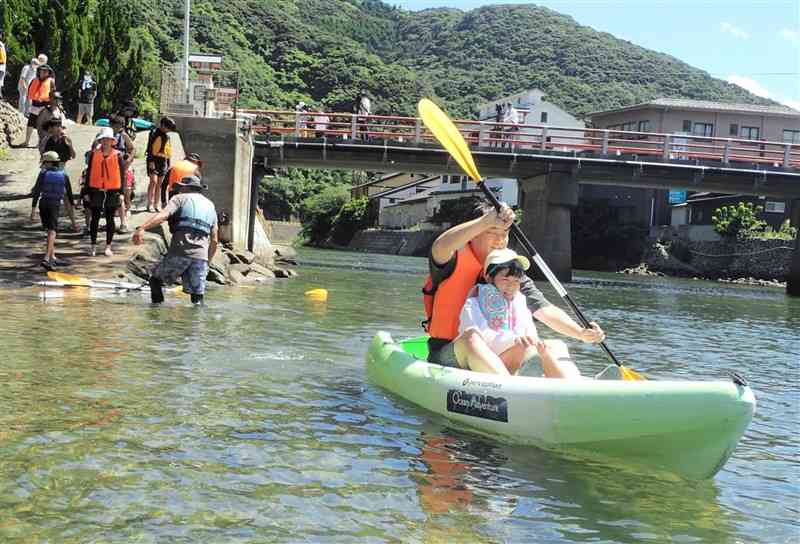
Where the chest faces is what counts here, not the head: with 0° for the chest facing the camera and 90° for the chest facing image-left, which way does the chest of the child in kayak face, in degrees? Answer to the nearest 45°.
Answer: approximately 315°

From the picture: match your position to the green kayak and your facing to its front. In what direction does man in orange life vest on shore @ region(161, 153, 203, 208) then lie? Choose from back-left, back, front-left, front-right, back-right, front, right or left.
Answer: back

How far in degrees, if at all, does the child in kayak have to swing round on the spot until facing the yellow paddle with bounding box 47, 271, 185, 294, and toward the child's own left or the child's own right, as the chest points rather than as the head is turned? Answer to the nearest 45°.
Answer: approximately 180°

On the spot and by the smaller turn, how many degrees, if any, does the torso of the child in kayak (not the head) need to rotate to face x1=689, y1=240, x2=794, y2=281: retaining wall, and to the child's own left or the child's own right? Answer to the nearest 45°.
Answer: approximately 135° to the child's own left

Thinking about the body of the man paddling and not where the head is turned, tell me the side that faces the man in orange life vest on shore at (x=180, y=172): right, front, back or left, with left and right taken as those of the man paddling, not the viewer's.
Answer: back

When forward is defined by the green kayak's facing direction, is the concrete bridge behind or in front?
behind

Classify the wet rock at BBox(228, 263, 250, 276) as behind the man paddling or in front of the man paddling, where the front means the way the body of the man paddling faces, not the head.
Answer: behind

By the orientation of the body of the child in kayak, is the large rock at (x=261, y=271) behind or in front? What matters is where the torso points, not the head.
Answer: behind
